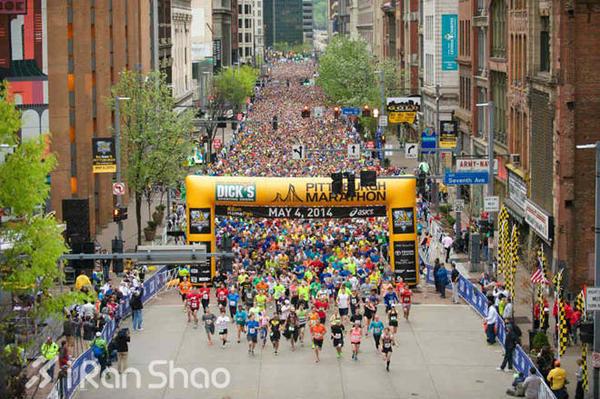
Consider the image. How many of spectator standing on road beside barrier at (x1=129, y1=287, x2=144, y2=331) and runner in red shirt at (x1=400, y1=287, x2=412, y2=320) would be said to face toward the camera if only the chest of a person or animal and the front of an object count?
1

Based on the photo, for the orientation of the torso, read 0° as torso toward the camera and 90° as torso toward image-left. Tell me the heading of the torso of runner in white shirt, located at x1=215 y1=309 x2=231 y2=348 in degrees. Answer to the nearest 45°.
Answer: approximately 0°

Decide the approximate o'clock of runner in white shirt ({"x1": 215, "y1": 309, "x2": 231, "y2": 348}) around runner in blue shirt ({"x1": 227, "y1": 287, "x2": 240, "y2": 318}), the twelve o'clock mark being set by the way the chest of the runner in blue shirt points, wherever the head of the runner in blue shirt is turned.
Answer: The runner in white shirt is roughly at 12 o'clock from the runner in blue shirt.

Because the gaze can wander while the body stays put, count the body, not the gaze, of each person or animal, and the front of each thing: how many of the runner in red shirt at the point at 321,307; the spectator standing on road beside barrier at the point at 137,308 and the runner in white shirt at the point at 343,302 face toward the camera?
2

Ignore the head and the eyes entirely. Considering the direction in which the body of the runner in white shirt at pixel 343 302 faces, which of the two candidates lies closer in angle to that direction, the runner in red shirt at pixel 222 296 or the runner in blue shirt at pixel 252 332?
the runner in blue shirt

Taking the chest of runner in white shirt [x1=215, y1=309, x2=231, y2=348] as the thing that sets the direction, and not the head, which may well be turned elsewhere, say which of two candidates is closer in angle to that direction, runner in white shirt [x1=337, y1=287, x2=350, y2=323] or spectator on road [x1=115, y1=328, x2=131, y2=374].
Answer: the spectator on road

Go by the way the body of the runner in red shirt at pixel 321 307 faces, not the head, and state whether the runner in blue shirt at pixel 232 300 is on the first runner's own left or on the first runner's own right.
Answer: on the first runner's own right

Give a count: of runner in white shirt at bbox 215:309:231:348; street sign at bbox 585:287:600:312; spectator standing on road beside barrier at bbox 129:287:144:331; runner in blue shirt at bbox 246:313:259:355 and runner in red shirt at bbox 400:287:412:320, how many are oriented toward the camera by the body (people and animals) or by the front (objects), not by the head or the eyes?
4

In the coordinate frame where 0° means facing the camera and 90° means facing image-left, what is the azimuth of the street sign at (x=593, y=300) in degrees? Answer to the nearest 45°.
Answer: approximately 0°
